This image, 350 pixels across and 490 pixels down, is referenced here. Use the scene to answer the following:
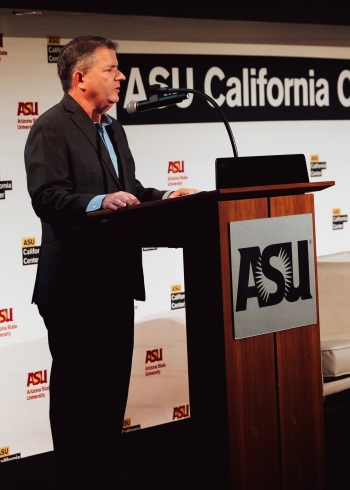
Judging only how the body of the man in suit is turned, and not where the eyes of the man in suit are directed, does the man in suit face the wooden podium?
yes

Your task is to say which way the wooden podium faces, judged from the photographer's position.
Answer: facing the viewer and to the right of the viewer

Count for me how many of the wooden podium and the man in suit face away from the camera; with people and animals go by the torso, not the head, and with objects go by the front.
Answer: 0

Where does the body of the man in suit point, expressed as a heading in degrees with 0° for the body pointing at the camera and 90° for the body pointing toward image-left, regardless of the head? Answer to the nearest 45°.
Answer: approximately 315°

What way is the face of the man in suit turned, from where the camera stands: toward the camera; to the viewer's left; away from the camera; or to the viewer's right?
to the viewer's right

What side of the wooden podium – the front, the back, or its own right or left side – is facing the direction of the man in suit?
back
